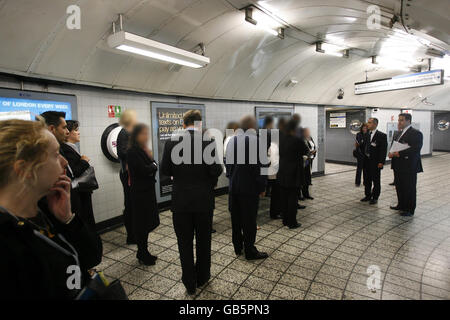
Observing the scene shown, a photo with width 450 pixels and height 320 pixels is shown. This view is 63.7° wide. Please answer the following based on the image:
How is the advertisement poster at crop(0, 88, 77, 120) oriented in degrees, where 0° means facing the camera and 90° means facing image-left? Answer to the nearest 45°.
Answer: approximately 315°

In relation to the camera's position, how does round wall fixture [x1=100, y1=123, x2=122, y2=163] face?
facing the viewer and to the right of the viewer

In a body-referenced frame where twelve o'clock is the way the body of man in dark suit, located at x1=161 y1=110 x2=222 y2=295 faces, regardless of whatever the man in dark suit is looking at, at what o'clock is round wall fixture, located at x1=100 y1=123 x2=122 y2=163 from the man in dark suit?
The round wall fixture is roughly at 11 o'clock from the man in dark suit.

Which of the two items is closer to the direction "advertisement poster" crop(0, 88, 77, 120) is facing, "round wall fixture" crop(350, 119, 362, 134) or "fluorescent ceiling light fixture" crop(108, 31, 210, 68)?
the fluorescent ceiling light fixture

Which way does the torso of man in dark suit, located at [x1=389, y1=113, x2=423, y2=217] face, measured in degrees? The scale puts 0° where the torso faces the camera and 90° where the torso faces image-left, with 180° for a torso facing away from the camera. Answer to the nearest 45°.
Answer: approximately 90°

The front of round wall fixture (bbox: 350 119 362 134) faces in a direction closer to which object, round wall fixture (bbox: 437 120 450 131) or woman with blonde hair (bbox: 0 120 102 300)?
the woman with blonde hair
